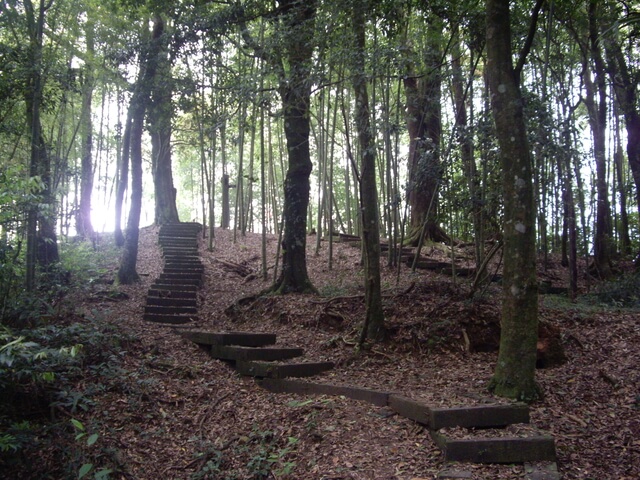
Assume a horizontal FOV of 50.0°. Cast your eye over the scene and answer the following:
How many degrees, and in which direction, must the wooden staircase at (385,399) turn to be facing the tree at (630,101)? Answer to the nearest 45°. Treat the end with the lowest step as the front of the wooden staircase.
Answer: approximately 135° to its left

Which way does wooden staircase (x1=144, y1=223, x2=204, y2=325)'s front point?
toward the camera

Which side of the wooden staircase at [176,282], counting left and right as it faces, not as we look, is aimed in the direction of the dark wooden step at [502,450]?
front

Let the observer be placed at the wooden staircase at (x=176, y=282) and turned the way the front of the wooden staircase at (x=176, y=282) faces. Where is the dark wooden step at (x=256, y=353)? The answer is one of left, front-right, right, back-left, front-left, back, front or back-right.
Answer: front

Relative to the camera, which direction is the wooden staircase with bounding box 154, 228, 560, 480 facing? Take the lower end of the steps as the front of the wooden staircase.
toward the camera
